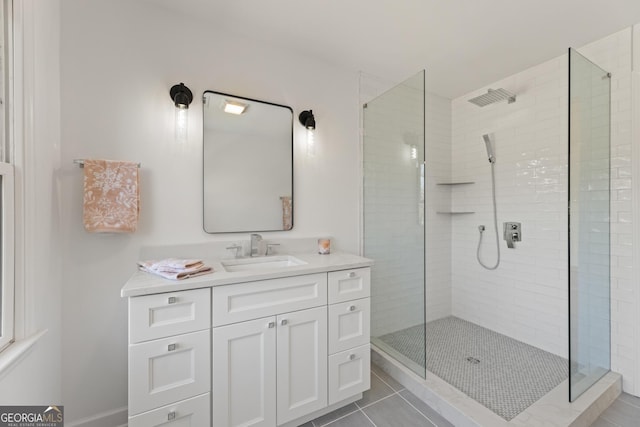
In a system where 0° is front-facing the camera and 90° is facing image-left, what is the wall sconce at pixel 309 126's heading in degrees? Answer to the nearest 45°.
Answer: approximately 315°

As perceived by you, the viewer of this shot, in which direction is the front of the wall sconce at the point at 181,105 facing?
facing the viewer

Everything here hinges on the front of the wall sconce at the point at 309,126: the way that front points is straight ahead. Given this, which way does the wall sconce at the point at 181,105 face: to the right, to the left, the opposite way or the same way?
the same way

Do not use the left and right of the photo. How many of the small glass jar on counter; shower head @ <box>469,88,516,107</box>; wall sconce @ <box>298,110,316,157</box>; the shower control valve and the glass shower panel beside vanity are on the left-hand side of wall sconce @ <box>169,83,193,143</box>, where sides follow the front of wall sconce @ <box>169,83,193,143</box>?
5

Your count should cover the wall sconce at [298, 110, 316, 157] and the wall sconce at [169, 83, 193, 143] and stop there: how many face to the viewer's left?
0

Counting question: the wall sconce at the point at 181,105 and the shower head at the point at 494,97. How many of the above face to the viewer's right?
0

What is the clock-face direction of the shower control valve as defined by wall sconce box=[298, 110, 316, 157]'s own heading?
The shower control valve is roughly at 10 o'clock from the wall sconce.

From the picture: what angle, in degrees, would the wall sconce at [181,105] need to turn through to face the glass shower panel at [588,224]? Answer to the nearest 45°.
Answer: approximately 45° to its left

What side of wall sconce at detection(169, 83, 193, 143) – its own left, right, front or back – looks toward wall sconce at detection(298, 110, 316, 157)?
left

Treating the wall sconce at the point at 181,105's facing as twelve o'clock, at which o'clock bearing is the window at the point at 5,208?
The window is roughly at 2 o'clock from the wall sconce.
